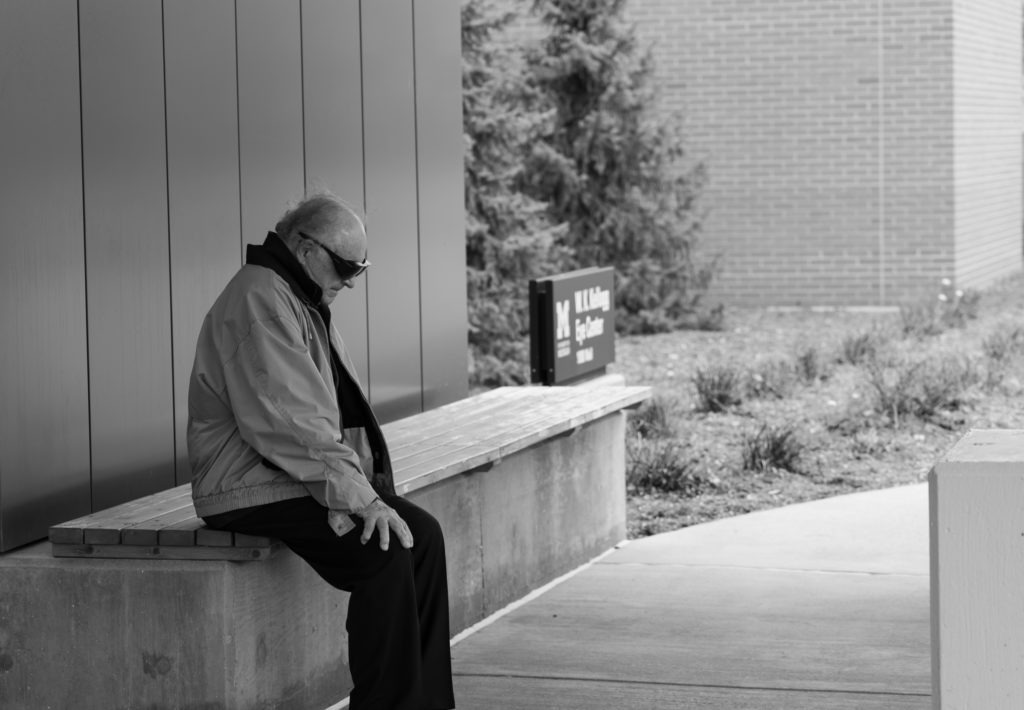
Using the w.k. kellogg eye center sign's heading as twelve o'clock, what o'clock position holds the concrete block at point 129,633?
The concrete block is roughly at 2 o'clock from the w.k. kellogg eye center sign.

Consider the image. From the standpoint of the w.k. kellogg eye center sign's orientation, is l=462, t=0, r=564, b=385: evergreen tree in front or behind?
behind

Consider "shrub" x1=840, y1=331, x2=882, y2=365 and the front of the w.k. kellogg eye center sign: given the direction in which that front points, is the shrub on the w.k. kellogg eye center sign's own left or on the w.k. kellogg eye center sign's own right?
on the w.k. kellogg eye center sign's own left

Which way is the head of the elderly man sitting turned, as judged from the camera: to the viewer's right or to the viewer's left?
to the viewer's right

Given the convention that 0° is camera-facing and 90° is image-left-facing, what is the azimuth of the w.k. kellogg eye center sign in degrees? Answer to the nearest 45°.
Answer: approximately 315°

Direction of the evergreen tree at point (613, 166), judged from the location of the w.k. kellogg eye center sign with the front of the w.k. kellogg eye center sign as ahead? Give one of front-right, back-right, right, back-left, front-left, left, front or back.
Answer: back-left

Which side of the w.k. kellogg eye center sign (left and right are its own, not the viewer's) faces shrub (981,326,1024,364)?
left

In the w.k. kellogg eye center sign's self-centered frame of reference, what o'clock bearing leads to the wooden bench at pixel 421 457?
The wooden bench is roughly at 2 o'clock from the w.k. kellogg eye center sign.

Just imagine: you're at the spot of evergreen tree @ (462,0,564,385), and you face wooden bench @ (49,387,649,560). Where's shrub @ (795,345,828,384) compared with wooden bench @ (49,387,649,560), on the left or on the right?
left

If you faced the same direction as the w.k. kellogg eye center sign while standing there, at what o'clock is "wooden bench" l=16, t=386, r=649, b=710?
The wooden bench is roughly at 2 o'clock from the w.k. kellogg eye center sign.

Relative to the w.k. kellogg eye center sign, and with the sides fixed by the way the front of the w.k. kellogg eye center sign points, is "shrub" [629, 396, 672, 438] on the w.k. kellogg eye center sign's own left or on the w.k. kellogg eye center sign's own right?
on the w.k. kellogg eye center sign's own left
